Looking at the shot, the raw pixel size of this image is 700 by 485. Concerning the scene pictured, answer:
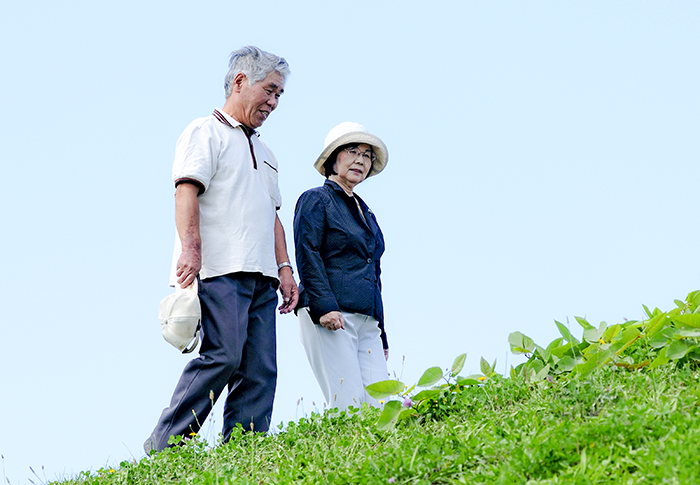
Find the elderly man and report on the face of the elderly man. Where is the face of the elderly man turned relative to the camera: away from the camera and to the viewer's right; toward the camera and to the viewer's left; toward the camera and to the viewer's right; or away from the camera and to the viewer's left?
toward the camera and to the viewer's right

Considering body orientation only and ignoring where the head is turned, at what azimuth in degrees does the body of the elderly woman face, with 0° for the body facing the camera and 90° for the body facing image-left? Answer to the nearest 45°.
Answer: approximately 315°

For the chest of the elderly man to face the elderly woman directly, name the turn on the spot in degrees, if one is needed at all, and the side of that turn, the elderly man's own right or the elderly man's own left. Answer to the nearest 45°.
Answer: approximately 90° to the elderly man's own left

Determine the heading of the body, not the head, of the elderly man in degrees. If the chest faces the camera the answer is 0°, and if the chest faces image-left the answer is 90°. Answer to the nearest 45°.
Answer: approximately 315°

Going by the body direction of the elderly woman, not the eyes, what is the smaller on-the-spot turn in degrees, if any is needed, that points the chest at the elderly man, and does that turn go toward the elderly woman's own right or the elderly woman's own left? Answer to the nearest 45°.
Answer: approximately 90° to the elderly woman's own right
